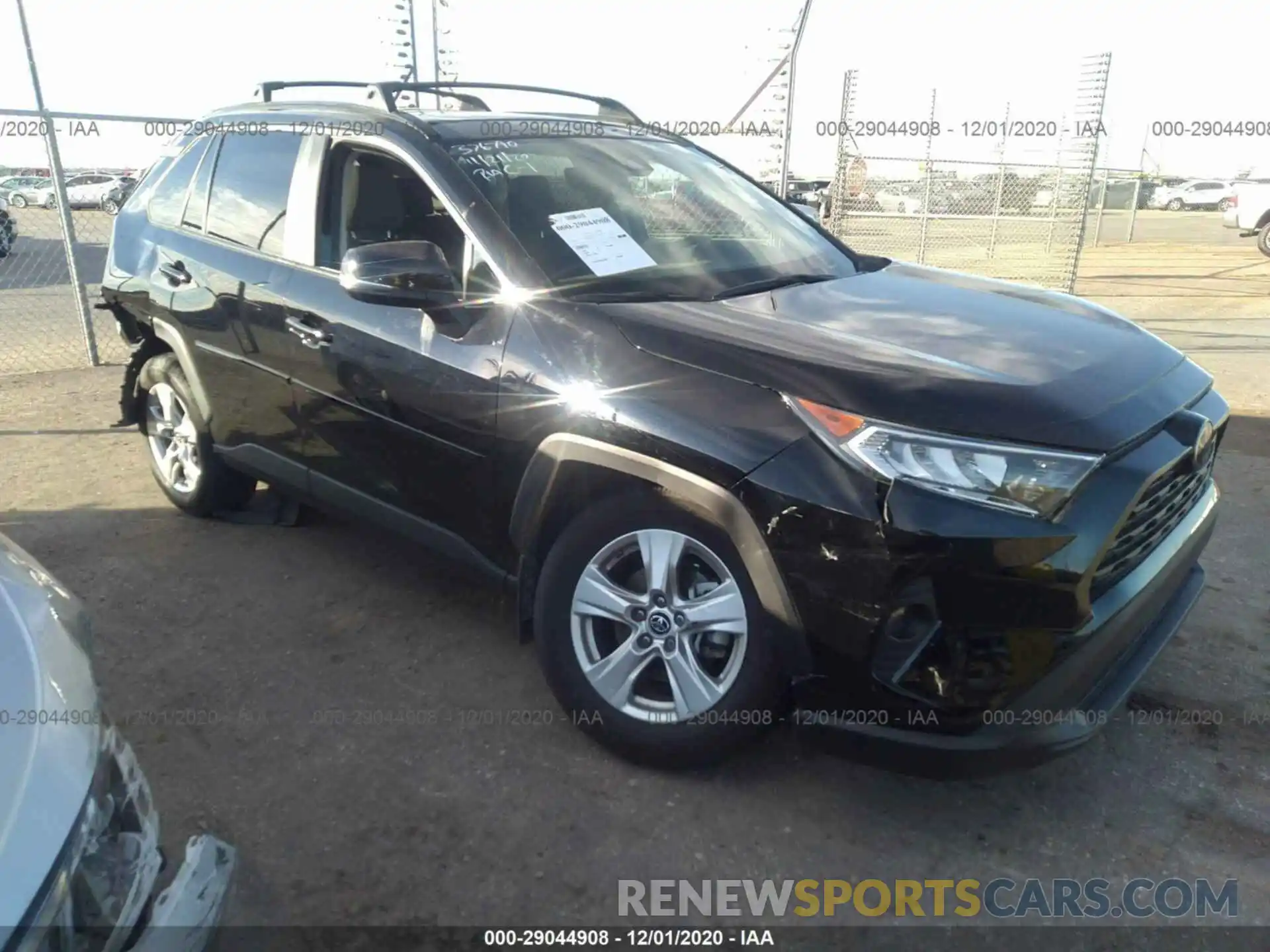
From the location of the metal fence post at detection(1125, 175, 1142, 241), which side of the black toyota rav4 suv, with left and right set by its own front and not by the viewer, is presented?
left

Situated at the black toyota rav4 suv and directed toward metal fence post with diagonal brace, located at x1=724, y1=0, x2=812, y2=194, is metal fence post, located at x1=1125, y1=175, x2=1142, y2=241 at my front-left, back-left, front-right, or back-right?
front-right

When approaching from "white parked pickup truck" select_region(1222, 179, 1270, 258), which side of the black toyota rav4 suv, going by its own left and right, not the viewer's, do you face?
left

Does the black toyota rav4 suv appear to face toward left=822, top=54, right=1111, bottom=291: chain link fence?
no

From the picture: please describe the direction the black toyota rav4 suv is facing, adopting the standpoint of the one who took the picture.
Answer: facing the viewer and to the right of the viewer

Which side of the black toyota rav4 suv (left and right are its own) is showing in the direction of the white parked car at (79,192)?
back

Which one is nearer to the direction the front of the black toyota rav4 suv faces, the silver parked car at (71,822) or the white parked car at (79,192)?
the silver parked car

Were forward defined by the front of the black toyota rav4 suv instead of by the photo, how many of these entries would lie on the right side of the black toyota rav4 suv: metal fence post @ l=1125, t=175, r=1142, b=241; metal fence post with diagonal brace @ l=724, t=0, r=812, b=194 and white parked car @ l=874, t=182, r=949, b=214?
0

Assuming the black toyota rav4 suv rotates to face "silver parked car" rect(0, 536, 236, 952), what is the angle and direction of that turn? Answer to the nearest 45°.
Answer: approximately 90° to its right

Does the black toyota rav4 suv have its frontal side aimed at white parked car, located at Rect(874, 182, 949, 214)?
no

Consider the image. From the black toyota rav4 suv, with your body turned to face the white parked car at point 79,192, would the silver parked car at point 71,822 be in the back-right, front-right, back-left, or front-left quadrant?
back-left

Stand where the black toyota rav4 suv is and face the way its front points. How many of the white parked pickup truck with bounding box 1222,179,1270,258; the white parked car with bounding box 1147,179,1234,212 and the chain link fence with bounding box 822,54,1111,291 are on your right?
0

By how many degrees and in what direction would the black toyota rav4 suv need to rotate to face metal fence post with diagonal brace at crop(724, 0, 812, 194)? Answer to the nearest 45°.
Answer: approximately 135° to its left

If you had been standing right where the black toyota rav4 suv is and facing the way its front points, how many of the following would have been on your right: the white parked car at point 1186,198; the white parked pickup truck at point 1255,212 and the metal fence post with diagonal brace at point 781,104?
0
